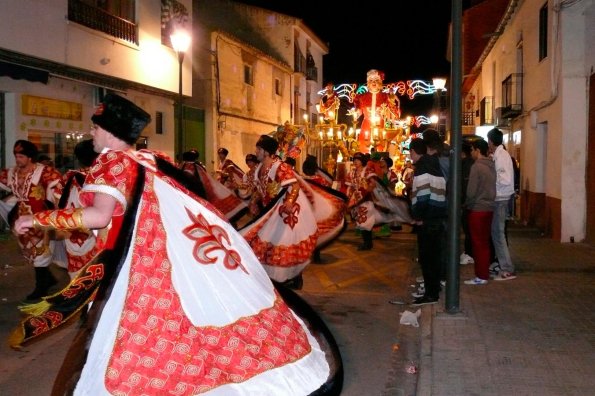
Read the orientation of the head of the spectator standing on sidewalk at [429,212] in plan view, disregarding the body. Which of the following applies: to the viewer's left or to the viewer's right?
to the viewer's left

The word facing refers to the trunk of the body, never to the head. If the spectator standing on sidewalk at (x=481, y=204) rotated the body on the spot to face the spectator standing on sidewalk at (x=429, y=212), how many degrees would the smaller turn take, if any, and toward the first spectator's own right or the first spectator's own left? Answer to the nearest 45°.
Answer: approximately 45° to the first spectator's own left

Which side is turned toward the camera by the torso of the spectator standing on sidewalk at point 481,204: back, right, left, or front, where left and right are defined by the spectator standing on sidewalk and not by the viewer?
left

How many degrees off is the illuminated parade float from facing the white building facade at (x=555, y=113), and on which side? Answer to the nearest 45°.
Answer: approximately 45° to its left

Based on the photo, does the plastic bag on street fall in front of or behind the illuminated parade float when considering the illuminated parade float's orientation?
in front

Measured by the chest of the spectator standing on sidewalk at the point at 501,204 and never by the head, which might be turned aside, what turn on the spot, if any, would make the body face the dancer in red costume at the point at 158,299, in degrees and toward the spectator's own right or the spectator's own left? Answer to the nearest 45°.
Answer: approximately 90° to the spectator's own left

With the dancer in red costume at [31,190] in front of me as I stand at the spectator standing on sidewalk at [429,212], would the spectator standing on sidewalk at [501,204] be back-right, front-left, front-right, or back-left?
back-right

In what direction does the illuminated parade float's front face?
toward the camera

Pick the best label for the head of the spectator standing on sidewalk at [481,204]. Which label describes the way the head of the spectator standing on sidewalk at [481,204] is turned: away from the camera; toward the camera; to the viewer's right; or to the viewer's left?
to the viewer's left

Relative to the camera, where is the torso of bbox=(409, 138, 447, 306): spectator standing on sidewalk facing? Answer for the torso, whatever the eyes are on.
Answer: to the viewer's left

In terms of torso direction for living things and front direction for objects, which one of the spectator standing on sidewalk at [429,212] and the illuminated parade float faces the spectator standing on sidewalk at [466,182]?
the illuminated parade float

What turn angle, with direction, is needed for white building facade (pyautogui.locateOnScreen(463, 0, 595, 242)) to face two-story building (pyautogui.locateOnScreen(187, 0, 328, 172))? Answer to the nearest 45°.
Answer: approximately 45° to its right

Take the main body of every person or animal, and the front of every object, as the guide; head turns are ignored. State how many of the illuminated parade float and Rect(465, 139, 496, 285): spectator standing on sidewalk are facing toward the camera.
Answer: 1

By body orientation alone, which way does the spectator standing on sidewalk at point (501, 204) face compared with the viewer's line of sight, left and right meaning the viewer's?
facing to the left of the viewer
